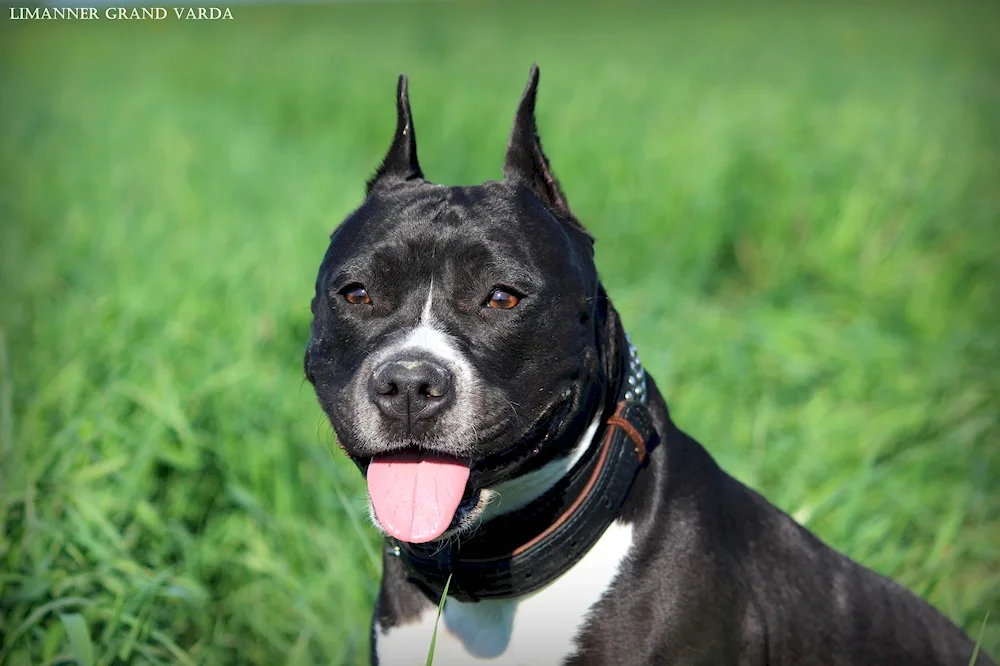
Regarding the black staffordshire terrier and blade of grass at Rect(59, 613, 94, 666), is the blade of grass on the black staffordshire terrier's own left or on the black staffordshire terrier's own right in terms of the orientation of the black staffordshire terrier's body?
on the black staffordshire terrier's own right

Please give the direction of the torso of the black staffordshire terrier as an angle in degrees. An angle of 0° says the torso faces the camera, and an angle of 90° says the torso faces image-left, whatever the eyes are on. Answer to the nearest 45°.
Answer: approximately 45°
